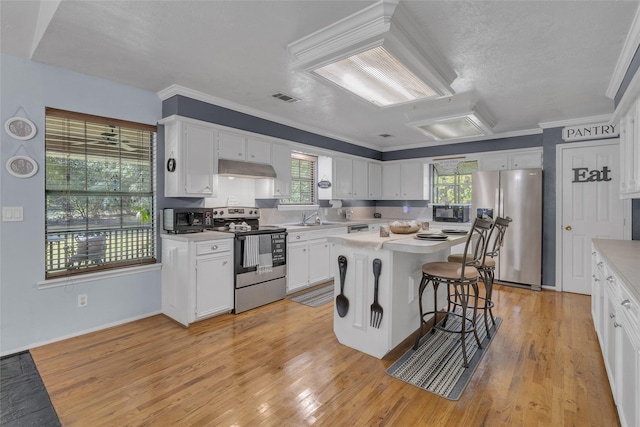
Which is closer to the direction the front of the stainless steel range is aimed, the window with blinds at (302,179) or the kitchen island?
the kitchen island

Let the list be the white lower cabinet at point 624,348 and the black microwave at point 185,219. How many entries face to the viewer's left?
1

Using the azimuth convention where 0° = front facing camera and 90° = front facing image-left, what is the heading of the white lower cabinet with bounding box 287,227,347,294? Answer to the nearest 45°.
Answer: approximately 315°

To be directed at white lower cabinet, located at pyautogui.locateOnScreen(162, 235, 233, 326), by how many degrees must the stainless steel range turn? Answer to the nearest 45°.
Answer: approximately 90° to its right

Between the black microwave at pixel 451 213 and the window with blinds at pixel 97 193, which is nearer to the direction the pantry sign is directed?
the window with blinds

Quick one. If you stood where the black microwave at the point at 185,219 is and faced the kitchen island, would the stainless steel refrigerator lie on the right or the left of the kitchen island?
left
